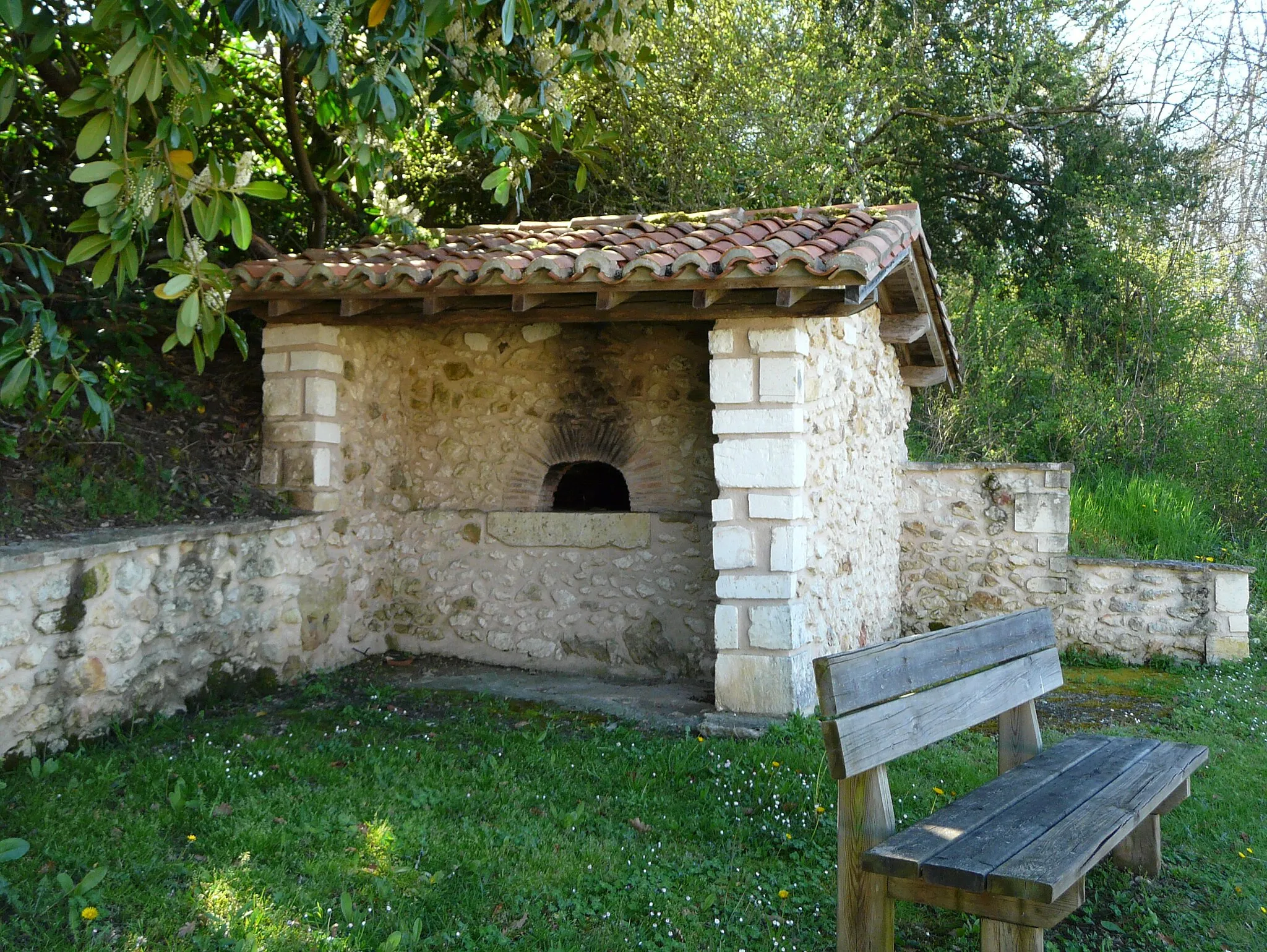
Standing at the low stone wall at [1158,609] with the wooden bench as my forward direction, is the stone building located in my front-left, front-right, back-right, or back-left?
front-right

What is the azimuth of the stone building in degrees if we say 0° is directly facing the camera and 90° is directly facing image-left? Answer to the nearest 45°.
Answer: approximately 45°

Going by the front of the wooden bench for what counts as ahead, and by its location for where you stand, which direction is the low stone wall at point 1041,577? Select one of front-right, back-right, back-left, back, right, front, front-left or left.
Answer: back-left

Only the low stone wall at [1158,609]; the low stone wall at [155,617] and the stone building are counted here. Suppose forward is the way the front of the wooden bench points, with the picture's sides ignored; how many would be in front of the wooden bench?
0

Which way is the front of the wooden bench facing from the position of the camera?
facing the viewer and to the right of the viewer

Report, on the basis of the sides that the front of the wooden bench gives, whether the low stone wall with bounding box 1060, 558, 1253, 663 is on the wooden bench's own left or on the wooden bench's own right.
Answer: on the wooden bench's own left

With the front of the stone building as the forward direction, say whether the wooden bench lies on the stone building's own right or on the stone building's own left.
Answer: on the stone building's own left

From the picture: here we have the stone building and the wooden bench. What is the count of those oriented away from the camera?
0

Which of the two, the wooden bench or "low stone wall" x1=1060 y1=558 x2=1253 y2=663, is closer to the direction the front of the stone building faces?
the wooden bench

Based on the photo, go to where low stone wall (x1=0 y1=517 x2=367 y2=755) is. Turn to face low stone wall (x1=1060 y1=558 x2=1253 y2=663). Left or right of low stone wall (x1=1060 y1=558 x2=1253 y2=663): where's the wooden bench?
right

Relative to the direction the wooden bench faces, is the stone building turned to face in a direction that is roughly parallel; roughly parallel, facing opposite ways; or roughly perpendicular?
roughly perpendicular

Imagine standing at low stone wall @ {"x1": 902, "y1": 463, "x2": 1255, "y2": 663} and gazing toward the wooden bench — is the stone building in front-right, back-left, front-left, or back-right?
front-right

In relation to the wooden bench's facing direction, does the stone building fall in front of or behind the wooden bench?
behind
